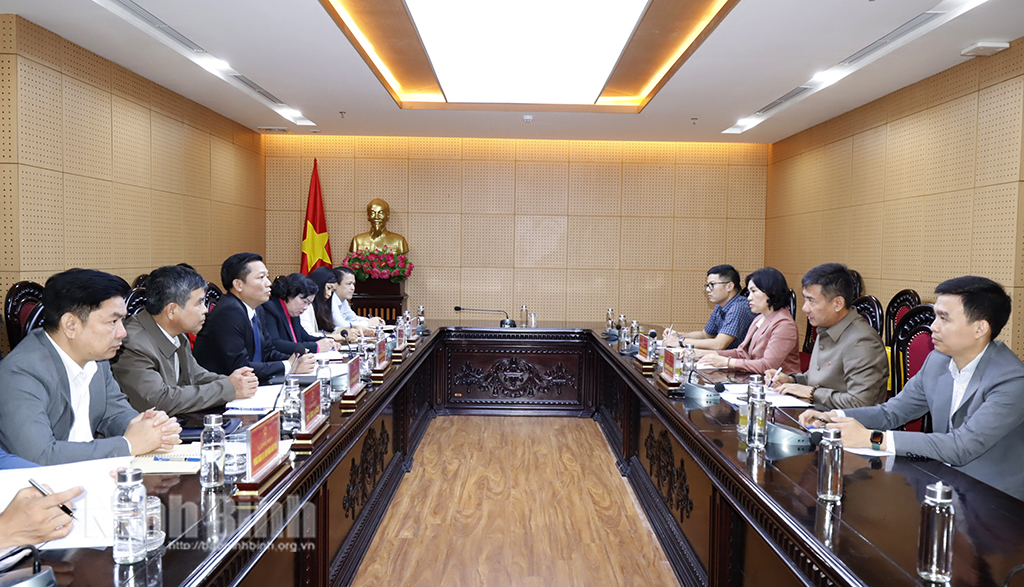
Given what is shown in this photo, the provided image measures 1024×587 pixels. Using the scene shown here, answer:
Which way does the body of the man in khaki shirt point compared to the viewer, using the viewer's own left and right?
facing to the left of the viewer

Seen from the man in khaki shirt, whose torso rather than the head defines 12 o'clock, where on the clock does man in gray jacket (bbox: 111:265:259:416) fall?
The man in gray jacket is roughly at 11 o'clock from the man in khaki shirt.

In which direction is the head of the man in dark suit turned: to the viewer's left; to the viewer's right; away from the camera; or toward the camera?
to the viewer's right

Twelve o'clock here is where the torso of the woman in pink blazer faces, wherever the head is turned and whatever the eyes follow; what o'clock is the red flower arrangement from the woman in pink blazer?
The red flower arrangement is roughly at 1 o'clock from the woman in pink blazer.

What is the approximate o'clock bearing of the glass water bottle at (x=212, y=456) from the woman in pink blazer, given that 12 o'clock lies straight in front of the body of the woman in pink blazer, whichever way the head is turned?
The glass water bottle is roughly at 10 o'clock from the woman in pink blazer.

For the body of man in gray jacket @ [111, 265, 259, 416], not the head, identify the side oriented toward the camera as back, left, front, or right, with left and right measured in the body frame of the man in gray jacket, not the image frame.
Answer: right

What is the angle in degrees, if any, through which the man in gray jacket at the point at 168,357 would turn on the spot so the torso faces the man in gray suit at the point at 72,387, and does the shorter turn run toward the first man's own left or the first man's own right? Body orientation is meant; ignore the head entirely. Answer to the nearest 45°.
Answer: approximately 135° to the first man's own right

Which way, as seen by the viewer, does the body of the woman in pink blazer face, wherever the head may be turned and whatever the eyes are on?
to the viewer's left

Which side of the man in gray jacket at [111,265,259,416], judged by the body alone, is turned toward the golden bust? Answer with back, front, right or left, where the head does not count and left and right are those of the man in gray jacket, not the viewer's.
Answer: left

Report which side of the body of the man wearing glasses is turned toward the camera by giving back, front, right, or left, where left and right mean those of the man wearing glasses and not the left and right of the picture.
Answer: left

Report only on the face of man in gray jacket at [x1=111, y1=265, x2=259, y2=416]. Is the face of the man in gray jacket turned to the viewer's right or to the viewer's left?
to the viewer's right

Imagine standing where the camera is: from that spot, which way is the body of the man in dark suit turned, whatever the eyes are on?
to the viewer's right

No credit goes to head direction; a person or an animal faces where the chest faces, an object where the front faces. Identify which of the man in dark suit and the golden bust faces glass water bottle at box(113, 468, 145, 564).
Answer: the golden bust

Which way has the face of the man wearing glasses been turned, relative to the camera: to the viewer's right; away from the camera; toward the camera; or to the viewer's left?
to the viewer's left
